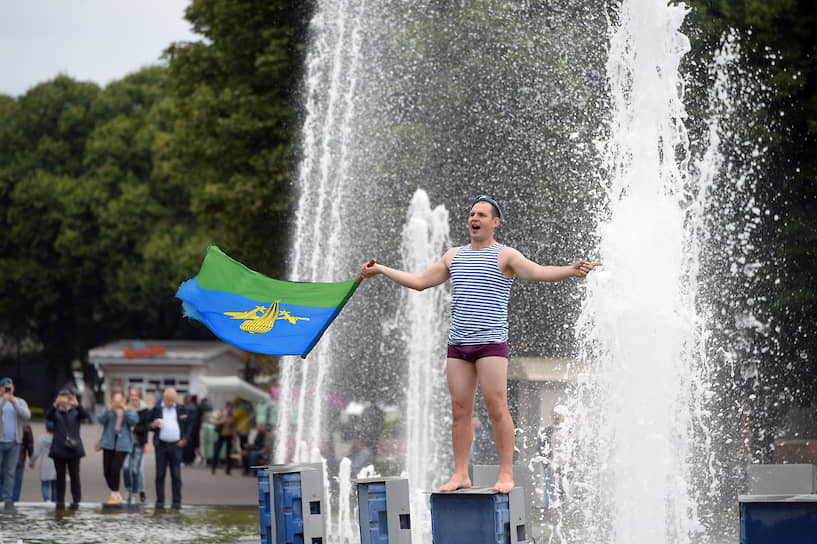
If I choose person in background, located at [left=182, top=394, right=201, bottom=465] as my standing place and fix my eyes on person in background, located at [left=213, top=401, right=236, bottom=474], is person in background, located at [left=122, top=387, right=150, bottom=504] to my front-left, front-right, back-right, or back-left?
front-right

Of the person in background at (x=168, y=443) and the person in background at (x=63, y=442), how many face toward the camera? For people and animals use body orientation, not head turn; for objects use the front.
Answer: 2

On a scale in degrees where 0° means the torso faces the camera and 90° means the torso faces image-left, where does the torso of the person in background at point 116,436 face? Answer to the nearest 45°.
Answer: approximately 0°
